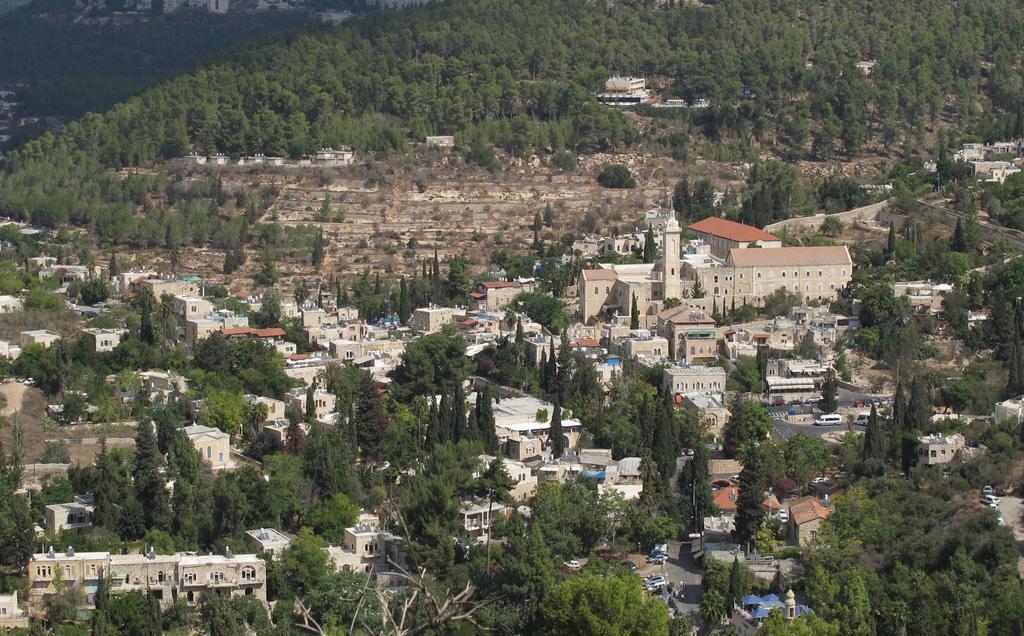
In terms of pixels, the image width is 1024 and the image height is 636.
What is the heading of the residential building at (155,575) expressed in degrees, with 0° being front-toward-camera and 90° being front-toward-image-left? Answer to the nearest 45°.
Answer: approximately 0°

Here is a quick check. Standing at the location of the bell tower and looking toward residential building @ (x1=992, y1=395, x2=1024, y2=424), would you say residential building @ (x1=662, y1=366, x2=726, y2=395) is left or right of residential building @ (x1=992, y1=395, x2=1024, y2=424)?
right

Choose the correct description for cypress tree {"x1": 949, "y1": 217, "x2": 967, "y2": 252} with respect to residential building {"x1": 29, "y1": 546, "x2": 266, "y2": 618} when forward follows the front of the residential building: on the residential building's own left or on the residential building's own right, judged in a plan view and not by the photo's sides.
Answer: on the residential building's own left

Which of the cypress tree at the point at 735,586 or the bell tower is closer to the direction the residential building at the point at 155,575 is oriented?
the cypress tree

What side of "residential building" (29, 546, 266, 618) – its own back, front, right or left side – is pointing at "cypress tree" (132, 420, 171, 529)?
back

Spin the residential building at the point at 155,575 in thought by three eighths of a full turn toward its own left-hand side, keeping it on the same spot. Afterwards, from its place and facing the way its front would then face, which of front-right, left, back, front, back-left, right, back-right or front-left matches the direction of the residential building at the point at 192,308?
front-left

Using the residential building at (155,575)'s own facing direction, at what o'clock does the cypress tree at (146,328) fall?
The cypress tree is roughly at 6 o'clock from the residential building.

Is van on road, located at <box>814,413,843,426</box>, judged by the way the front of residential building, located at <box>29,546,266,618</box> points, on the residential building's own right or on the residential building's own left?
on the residential building's own left
